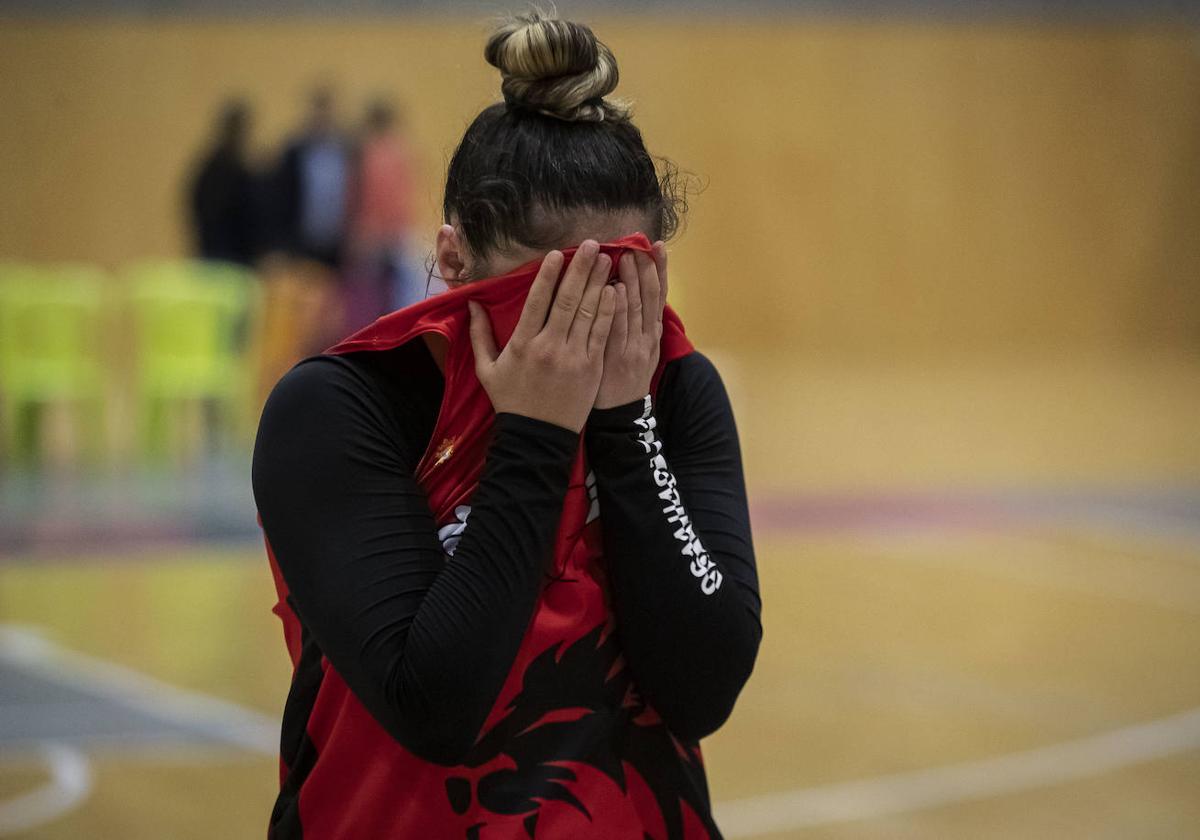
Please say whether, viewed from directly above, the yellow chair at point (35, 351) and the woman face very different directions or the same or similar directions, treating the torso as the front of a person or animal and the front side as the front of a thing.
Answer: same or similar directions

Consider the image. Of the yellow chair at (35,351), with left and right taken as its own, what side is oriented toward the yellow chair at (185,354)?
left

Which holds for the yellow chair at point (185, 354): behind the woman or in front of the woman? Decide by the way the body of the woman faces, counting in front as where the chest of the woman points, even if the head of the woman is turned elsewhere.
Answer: behind

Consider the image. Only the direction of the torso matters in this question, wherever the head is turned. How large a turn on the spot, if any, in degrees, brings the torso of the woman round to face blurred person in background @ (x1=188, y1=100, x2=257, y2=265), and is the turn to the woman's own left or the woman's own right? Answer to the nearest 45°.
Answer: approximately 135° to the woman's own left

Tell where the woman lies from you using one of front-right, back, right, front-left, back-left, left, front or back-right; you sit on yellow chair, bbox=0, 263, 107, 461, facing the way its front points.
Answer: front

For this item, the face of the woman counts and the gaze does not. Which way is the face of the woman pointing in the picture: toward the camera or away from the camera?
toward the camera

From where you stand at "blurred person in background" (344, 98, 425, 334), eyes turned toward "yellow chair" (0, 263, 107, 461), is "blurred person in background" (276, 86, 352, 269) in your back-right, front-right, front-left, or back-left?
front-right

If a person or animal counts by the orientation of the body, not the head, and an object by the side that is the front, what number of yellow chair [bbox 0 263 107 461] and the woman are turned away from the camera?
0

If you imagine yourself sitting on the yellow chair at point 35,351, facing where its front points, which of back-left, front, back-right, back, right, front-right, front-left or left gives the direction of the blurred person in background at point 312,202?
back-left

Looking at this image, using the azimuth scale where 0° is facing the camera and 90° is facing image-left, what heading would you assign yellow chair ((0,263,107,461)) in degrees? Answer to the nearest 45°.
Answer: approximately 0°

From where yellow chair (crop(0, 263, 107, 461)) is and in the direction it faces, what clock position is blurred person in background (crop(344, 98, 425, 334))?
The blurred person in background is roughly at 8 o'clock from the yellow chair.

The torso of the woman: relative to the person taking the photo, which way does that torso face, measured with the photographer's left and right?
facing the viewer and to the right of the viewer

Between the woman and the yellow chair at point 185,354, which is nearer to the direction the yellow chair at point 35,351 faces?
the woman
